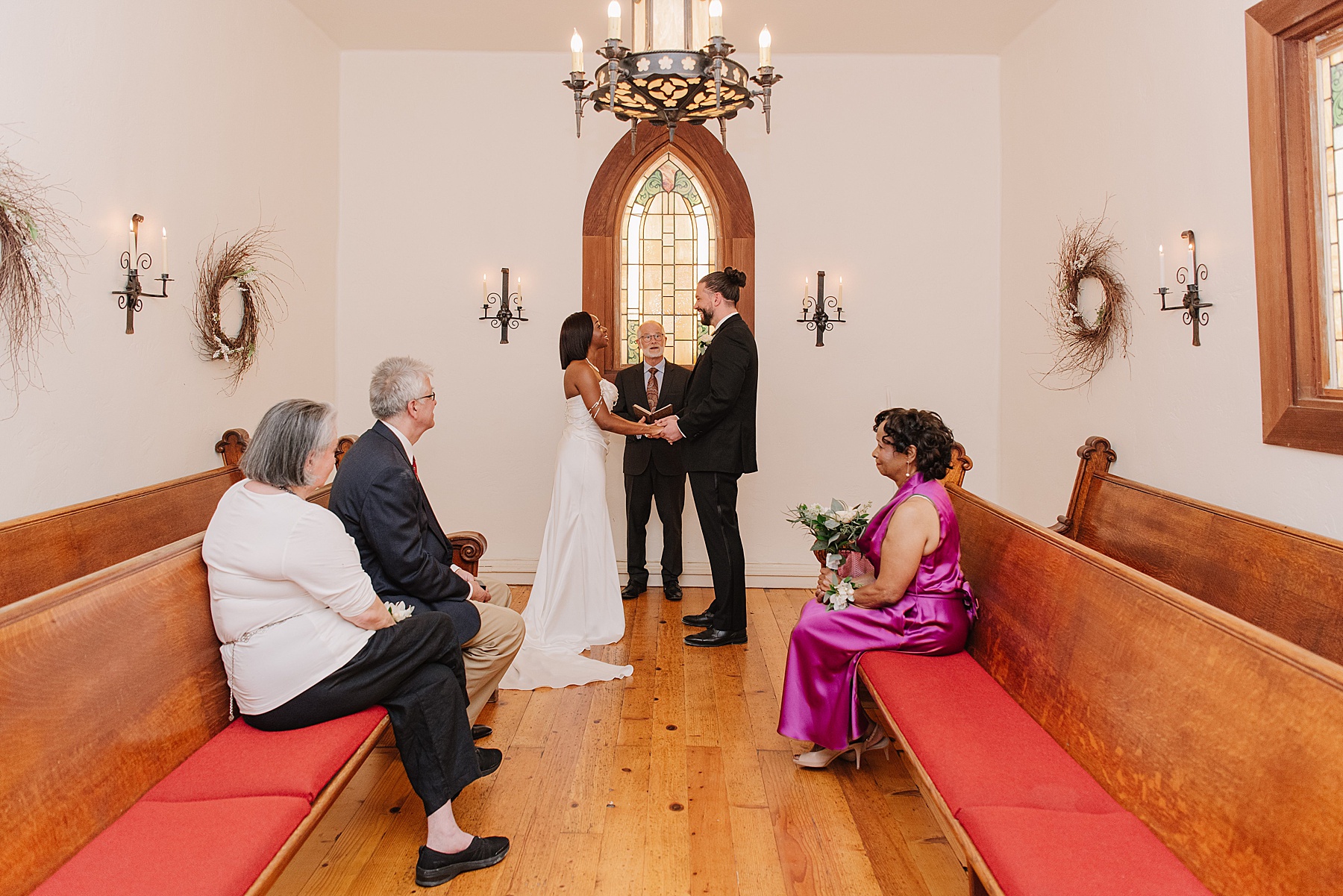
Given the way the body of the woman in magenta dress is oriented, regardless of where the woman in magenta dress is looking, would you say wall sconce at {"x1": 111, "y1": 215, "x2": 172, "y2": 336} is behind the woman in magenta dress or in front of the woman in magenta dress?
in front

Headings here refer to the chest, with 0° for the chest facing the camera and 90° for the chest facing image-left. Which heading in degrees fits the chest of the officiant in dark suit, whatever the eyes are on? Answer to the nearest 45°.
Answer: approximately 0°

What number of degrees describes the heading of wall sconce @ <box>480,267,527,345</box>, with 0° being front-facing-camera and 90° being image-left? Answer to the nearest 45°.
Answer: approximately 0°

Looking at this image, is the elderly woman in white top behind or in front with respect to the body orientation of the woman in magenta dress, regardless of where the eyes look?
in front

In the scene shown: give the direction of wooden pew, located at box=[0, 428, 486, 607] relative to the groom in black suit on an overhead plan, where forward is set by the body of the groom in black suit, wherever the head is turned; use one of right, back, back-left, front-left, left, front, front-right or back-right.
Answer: front-left

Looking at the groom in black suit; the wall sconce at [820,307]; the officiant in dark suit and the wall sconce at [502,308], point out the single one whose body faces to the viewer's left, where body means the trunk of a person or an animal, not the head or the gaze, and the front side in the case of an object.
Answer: the groom in black suit

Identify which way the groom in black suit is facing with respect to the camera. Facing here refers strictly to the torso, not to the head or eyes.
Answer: to the viewer's left

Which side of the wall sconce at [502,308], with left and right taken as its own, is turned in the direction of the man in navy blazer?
front

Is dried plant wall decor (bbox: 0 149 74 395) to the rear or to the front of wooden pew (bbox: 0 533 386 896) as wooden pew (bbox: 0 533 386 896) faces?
to the rear

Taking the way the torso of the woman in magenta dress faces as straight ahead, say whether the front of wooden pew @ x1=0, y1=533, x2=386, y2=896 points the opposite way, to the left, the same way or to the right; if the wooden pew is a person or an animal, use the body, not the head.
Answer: the opposite way

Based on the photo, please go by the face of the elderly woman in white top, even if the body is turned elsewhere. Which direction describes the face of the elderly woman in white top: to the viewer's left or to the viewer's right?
to the viewer's right

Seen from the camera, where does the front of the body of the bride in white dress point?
to the viewer's right

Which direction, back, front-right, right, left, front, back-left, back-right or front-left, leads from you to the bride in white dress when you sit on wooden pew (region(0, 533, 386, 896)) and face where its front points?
left

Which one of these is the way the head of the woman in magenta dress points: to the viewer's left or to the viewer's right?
to the viewer's left
